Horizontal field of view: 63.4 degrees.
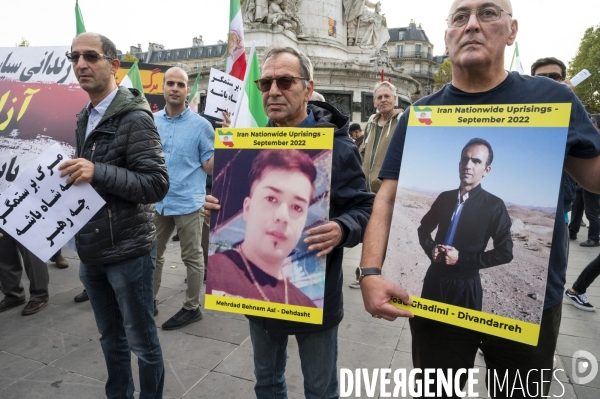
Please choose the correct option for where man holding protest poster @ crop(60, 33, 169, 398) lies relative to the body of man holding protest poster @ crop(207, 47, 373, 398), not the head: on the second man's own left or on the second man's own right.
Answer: on the second man's own right

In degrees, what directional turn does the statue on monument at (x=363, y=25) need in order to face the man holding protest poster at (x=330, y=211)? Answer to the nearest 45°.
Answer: approximately 45° to its right

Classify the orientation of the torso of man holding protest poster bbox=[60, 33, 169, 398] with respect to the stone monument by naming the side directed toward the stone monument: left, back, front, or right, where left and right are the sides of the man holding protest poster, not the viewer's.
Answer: back

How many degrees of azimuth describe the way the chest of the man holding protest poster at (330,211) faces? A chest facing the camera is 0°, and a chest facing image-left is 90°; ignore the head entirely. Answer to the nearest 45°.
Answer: approximately 45°

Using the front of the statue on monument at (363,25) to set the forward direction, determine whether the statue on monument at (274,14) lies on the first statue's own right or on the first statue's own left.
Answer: on the first statue's own right

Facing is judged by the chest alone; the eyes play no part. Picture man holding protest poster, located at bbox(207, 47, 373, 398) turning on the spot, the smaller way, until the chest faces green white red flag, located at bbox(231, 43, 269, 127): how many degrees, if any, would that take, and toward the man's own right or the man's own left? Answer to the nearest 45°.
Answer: approximately 135° to the man's own right

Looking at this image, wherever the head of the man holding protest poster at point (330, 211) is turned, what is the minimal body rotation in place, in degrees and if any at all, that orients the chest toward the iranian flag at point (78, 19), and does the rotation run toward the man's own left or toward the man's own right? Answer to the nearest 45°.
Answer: approximately 90° to the man's own right

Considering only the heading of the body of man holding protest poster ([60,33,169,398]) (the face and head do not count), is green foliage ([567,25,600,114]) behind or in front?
behind

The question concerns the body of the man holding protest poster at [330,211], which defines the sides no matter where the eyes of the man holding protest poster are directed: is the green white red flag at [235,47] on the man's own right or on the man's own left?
on the man's own right

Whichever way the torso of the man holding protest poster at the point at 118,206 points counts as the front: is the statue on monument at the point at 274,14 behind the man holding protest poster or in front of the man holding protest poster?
behind

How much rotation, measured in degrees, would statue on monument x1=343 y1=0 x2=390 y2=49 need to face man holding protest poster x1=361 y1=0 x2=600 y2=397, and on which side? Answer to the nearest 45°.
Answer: approximately 45° to its right
